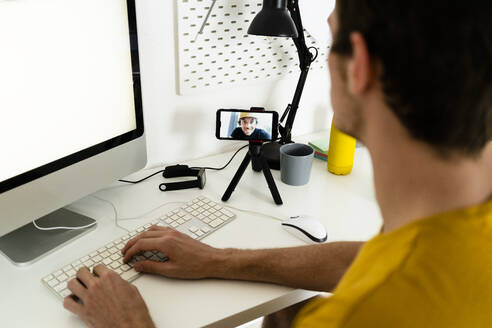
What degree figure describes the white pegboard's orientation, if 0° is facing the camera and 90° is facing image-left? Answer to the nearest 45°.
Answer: approximately 315°

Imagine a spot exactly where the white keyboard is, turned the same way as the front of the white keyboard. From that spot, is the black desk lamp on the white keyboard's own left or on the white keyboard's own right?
on the white keyboard's own left

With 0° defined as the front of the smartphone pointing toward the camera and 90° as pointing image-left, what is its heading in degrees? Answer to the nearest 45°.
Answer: approximately 0°

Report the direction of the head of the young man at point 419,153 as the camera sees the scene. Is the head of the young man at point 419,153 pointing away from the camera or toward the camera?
away from the camera

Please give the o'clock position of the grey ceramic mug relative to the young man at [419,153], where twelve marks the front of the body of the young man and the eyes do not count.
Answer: The grey ceramic mug is roughly at 1 o'clock from the young man.

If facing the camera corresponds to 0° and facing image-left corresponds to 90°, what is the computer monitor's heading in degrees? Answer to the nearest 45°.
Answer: approximately 315°

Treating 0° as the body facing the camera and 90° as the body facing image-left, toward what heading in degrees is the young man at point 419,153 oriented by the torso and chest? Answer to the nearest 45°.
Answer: approximately 135°
